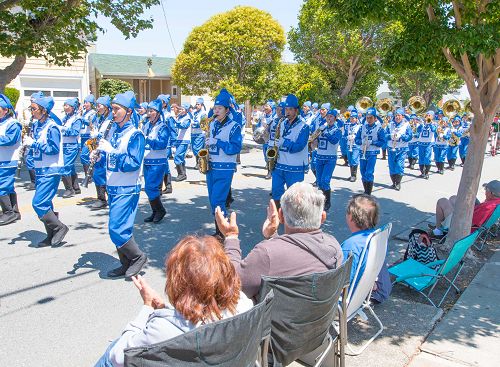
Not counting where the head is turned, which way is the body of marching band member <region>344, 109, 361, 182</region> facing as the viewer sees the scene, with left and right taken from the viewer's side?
facing the viewer and to the left of the viewer

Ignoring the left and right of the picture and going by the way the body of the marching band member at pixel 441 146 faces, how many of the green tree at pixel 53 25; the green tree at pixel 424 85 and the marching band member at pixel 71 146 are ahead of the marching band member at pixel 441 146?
2

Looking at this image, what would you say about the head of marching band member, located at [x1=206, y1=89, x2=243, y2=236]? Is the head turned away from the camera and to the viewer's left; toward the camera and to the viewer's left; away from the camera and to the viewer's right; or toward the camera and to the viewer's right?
toward the camera and to the viewer's left

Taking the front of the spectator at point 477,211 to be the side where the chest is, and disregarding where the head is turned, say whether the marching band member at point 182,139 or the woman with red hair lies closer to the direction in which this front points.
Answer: the marching band member

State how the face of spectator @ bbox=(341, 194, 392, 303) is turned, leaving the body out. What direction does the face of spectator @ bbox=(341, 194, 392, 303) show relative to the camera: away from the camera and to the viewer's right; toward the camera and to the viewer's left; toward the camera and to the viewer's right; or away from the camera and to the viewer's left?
away from the camera and to the viewer's left

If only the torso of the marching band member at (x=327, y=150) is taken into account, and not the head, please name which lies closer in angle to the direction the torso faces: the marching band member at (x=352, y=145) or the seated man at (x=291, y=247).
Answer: the seated man

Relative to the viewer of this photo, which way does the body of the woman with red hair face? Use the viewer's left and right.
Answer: facing away from the viewer and to the left of the viewer

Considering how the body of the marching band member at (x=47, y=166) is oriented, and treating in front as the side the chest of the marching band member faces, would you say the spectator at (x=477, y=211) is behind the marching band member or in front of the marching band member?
behind

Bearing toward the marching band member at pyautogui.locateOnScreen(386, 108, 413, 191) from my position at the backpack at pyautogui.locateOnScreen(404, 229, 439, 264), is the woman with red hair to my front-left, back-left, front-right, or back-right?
back-left

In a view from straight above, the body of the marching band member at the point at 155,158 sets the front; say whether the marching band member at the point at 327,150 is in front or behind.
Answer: behind
